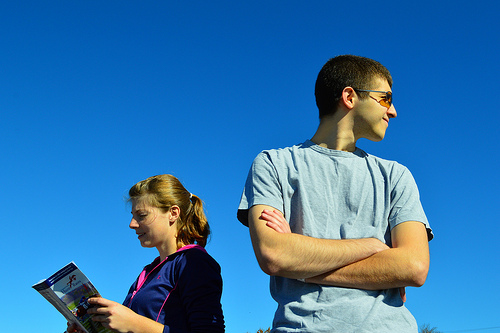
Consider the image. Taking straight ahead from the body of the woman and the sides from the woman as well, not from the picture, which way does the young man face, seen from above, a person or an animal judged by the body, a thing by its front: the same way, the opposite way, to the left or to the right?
to the left

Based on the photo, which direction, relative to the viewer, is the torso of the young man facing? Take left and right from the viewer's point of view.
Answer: facing the viewer

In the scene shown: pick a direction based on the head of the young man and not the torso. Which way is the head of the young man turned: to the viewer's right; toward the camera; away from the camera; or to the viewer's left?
to the viewer's right

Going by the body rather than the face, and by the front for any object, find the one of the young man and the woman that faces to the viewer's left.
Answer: the woman

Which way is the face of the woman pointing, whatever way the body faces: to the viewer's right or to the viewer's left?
to the viewer's left

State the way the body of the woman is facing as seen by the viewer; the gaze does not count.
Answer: to the viewer's left

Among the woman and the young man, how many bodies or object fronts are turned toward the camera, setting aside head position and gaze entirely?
1

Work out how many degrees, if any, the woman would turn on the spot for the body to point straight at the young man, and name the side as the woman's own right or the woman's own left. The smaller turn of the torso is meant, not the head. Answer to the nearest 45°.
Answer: approximately 135° to the woman's own left

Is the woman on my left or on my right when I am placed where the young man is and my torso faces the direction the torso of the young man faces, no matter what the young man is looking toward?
on my right
